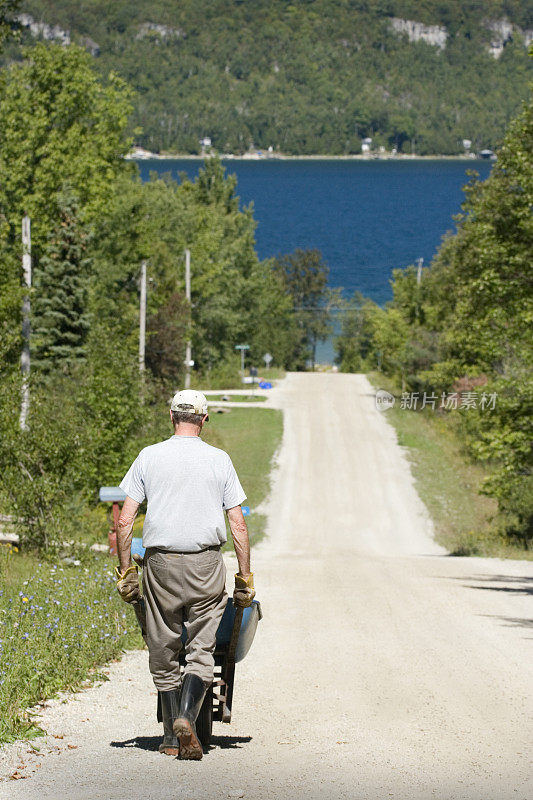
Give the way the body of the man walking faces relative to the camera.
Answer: away from the camera

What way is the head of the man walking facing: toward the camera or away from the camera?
away from the camera

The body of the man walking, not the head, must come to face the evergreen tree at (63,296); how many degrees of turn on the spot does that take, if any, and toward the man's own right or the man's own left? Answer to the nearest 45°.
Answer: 0° — they already face it

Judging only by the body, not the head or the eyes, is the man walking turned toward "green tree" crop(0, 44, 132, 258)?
yes
